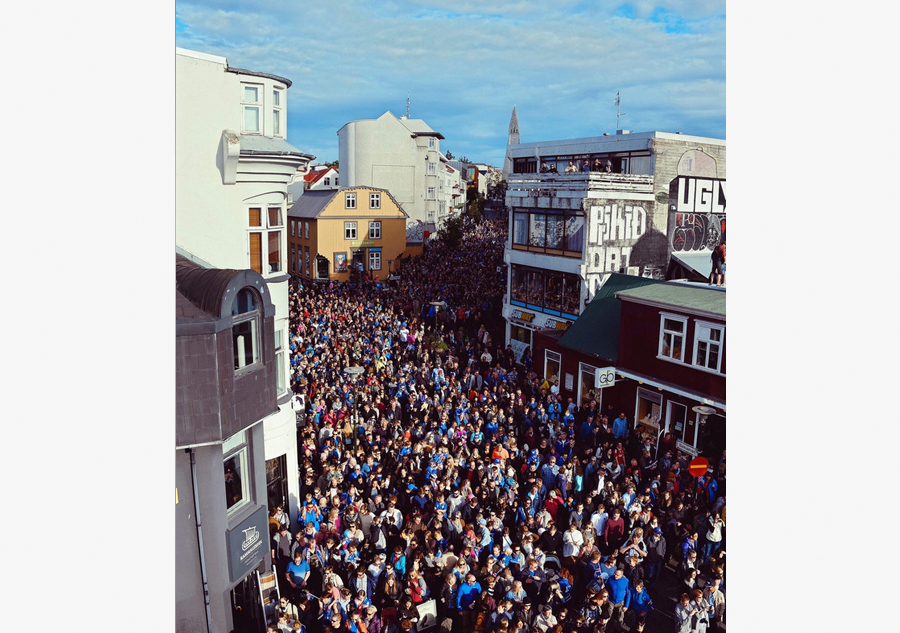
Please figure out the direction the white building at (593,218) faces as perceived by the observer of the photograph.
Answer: facing the viewer and to the left of the viewer

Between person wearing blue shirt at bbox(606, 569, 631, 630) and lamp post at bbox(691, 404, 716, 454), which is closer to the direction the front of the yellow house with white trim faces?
the person wearing blue shirt

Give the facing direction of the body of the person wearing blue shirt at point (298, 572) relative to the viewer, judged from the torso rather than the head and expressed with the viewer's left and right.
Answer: facing the viewer

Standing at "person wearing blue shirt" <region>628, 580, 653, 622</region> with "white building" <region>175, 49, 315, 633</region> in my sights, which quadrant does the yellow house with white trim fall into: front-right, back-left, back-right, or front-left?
front-right

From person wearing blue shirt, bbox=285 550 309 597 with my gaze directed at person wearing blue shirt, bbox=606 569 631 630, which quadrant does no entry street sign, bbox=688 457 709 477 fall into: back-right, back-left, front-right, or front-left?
front-left

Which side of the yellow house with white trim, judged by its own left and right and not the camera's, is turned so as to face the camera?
front
